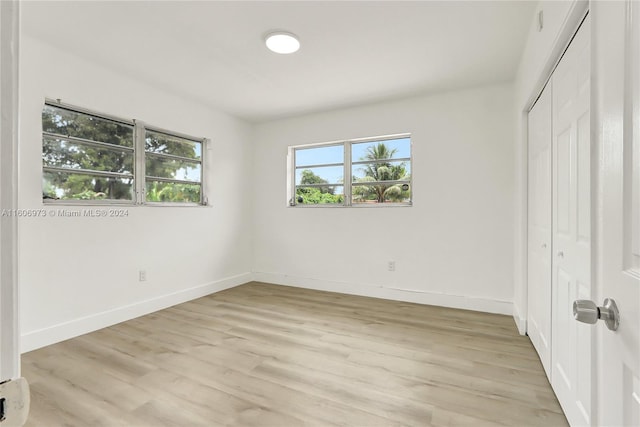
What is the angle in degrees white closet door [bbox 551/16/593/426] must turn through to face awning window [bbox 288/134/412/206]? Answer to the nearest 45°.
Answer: approximately 45° to its right

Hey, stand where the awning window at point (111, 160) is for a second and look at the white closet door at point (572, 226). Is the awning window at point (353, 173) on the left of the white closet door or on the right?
left

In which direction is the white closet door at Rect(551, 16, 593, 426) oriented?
to the viewer's left

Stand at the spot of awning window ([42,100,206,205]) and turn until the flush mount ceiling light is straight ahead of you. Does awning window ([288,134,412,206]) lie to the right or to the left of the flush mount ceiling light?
left

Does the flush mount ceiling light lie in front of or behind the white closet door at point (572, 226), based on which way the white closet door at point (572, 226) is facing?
in front

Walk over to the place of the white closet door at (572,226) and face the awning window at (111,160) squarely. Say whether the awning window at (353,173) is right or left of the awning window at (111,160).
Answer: right

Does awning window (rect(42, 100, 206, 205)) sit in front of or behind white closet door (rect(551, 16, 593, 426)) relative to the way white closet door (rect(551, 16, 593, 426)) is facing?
in front
